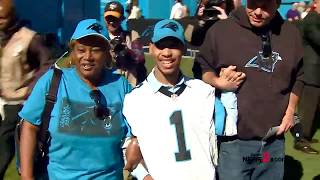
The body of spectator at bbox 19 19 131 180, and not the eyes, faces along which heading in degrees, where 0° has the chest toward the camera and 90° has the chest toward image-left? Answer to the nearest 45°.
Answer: approximately 0°

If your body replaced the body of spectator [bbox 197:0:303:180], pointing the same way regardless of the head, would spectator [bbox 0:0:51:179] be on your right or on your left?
on your right

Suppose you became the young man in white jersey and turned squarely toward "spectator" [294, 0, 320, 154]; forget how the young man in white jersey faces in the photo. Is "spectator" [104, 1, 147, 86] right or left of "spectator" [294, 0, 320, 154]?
left

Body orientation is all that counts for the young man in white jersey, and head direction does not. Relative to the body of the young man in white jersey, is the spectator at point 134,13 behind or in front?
behind

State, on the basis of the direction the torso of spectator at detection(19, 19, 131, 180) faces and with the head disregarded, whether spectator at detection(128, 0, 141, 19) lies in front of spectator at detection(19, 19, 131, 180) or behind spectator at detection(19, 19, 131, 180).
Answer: behind

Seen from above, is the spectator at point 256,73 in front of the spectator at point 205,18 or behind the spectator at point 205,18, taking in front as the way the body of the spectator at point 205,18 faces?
in front

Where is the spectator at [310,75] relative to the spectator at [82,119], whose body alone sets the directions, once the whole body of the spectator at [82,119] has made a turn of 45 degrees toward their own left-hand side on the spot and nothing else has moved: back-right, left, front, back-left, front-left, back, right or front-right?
left

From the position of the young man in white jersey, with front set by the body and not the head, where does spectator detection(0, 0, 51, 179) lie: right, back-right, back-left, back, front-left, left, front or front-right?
back-right

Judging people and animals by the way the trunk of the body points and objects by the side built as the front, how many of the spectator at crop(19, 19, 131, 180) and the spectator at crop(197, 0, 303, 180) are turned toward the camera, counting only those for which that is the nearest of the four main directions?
2

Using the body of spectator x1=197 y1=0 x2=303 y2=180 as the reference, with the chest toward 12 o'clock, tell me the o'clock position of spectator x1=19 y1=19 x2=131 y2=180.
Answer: spectator x1=19 y1=19 x2=131 y2=180 is roughly at 2 o'clock from spectator x1=197 y1=0 x2=303 y2=180.

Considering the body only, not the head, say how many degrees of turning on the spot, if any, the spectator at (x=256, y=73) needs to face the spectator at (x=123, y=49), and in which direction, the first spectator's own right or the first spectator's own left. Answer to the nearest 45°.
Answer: approximately 135° to the first spectator's own right
